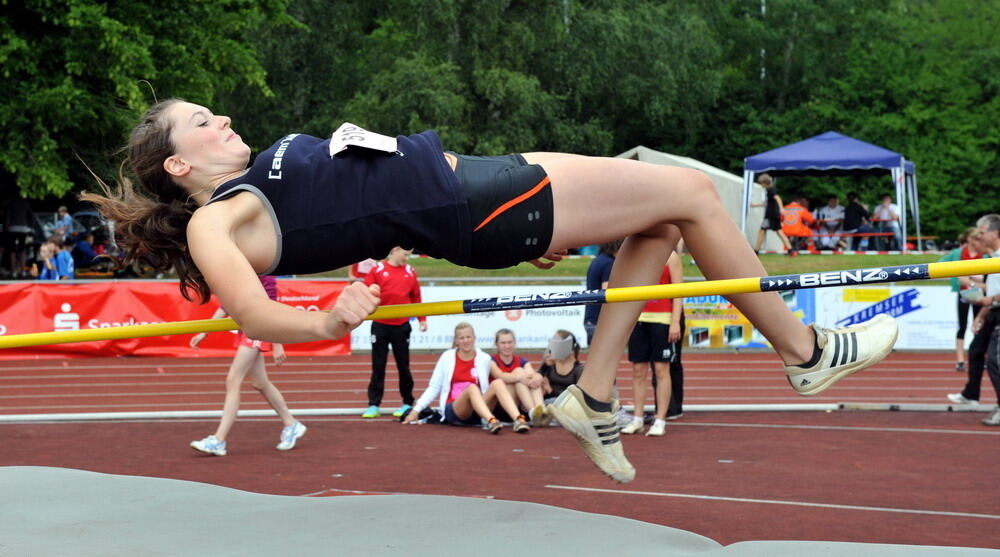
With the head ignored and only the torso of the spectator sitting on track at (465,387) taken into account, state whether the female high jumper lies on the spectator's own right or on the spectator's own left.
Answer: on the spectator's own right

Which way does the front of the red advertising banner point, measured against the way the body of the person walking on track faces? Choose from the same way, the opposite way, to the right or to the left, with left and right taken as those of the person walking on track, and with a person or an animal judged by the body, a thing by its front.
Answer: to the left

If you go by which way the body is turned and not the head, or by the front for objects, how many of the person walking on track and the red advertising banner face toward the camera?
1

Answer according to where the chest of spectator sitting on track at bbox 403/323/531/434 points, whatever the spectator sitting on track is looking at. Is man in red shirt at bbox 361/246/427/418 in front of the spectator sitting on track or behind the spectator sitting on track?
behind

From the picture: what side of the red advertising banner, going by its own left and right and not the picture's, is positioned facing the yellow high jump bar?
front

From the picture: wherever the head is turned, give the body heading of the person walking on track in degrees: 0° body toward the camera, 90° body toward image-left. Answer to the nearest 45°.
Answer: approximately 90°

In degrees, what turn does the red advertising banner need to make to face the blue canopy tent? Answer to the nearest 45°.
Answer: approximately 90° to its left

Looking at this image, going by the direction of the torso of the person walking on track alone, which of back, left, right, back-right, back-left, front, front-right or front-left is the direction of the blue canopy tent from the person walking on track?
back-right

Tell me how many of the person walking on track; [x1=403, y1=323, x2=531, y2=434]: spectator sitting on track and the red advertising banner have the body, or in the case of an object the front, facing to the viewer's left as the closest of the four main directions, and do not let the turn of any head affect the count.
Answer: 1

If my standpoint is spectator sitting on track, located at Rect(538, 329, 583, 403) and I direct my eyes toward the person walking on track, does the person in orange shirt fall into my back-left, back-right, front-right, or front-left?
back-right

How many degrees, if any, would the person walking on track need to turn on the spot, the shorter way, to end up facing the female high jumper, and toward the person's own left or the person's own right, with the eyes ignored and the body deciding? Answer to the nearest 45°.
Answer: approximately 90° to the person's own left

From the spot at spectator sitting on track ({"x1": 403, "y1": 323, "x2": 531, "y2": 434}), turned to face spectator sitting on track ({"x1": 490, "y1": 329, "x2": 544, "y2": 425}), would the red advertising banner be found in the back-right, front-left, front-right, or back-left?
back-left

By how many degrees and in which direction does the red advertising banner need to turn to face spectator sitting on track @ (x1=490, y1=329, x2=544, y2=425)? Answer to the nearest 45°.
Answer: approximately 45° to its left

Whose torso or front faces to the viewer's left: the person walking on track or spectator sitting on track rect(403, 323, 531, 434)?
the person walking on track
